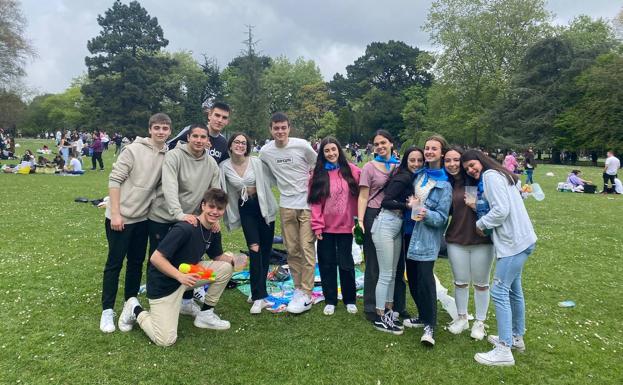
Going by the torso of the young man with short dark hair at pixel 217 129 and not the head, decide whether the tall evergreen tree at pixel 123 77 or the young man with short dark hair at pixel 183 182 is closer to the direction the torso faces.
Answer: the young man with short dark hair

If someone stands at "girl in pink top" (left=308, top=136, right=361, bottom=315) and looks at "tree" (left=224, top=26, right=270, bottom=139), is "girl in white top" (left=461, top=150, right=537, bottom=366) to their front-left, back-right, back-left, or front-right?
back-right

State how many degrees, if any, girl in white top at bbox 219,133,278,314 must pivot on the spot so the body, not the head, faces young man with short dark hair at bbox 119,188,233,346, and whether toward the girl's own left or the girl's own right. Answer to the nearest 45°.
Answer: approximately 45° to the girl's own right

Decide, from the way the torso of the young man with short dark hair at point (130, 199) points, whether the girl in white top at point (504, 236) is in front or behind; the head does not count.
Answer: in front

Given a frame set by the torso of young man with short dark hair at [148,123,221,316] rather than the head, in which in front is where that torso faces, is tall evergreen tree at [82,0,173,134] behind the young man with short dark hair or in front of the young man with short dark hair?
behind

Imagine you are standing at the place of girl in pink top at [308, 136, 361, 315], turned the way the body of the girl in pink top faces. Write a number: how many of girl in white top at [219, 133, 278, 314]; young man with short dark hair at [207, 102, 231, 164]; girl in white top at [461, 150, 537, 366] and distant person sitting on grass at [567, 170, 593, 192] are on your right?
2

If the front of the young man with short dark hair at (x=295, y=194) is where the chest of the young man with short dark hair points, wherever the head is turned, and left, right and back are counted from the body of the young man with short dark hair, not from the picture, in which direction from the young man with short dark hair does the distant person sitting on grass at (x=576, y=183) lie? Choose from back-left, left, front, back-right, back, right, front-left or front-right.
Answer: back-left

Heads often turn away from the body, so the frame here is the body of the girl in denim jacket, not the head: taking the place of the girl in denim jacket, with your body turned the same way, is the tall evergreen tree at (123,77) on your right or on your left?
on your right
